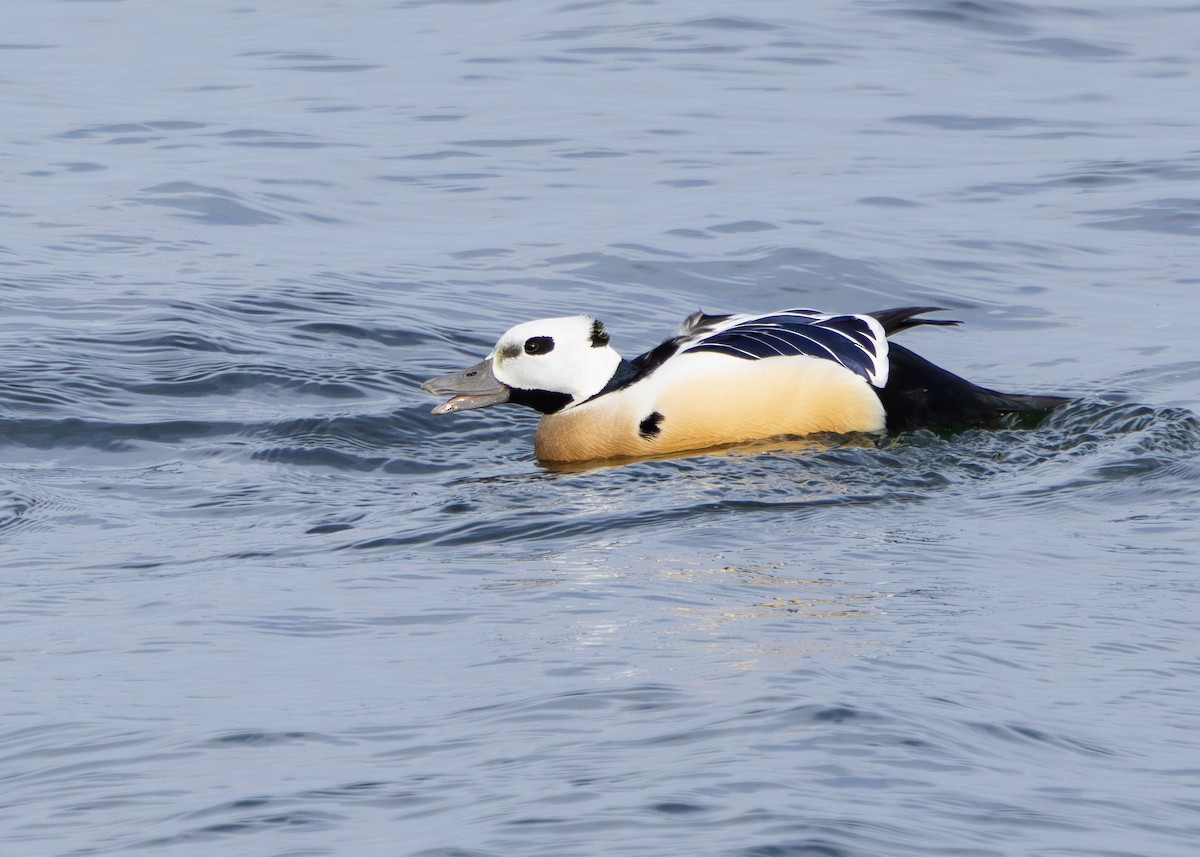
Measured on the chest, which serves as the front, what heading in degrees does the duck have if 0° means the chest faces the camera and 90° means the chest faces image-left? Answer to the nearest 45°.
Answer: approximately 90°
